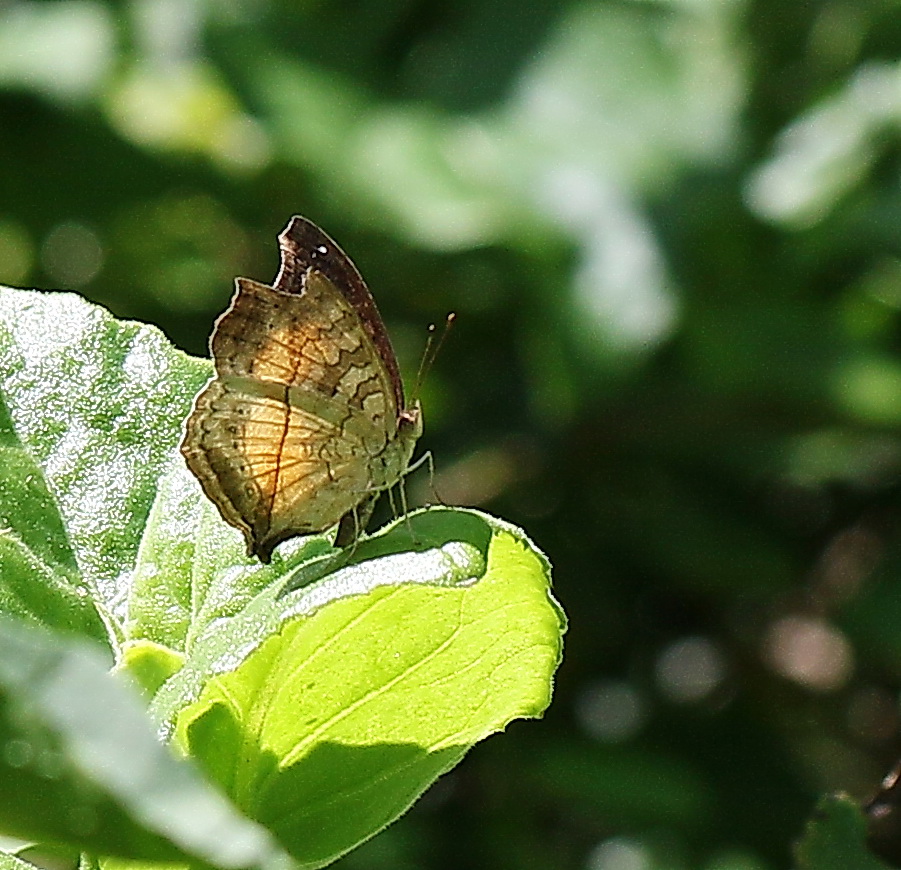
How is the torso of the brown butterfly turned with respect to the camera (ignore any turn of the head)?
to the viewer's right
